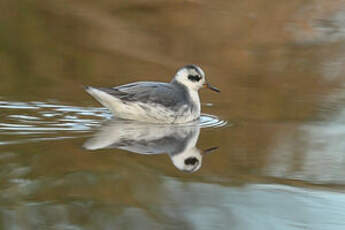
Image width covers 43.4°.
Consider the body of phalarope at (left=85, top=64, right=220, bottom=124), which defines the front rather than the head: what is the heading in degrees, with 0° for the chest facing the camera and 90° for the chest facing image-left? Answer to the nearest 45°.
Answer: approximately 270°
